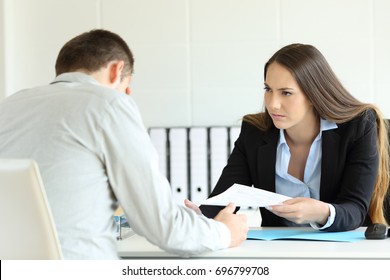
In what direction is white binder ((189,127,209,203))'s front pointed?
toward the camera

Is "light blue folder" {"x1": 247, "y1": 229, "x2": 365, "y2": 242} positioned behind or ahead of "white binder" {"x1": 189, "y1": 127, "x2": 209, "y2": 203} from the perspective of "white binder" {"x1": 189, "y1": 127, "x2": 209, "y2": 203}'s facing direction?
ahead

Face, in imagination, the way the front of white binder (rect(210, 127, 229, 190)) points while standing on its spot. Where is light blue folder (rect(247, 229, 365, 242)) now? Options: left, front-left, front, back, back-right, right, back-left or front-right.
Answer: front

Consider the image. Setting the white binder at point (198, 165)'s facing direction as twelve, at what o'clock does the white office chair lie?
The white office chair is roughly at 12 o'clock from the white binder.

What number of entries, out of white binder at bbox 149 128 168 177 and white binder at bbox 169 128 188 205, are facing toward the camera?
2

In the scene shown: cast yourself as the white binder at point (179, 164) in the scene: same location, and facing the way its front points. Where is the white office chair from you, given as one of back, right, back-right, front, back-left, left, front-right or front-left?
front

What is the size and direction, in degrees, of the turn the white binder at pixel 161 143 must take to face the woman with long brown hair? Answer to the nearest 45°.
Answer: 0° — it already faces them
